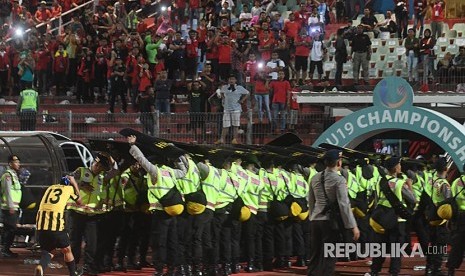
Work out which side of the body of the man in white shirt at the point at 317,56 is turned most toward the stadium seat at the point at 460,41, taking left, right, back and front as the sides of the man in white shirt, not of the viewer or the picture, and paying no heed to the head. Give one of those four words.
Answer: left

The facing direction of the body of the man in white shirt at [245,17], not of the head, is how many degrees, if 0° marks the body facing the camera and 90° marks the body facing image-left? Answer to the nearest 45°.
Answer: approximately 0°

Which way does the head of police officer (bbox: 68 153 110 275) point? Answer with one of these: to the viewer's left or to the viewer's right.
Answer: to the viewer's left

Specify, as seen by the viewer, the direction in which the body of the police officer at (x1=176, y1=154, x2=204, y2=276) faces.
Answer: away from the camera

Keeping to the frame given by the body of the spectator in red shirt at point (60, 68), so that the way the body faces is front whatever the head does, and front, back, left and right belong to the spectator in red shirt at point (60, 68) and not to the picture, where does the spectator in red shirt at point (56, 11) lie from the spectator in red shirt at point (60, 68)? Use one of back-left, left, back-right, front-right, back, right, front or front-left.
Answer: back
